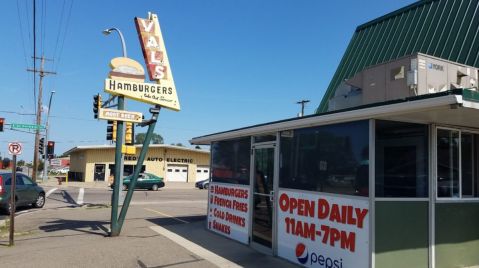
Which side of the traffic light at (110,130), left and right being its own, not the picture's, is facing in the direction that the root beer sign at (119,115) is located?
left

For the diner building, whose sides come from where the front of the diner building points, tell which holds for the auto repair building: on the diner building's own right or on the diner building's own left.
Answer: on the diner building's own right

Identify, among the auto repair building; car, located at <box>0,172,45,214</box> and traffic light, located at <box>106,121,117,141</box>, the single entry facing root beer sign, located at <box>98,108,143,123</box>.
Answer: the auto repair building

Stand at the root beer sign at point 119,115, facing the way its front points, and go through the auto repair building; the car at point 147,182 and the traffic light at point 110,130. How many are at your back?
3

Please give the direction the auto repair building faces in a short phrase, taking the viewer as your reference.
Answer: facing the viewer

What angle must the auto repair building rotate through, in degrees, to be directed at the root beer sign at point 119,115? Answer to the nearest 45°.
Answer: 0° — it already faces it

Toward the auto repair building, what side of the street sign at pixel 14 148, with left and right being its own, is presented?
back

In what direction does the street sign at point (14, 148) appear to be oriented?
toward the camera

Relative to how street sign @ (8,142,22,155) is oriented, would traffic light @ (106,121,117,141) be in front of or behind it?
behind

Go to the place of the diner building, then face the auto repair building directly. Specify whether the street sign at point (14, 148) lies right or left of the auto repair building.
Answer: left

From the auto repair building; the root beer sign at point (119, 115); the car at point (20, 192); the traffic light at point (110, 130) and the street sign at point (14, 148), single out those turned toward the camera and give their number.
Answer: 3

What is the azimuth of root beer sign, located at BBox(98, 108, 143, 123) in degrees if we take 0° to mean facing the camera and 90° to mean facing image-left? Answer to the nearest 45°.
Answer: approximately 0°
